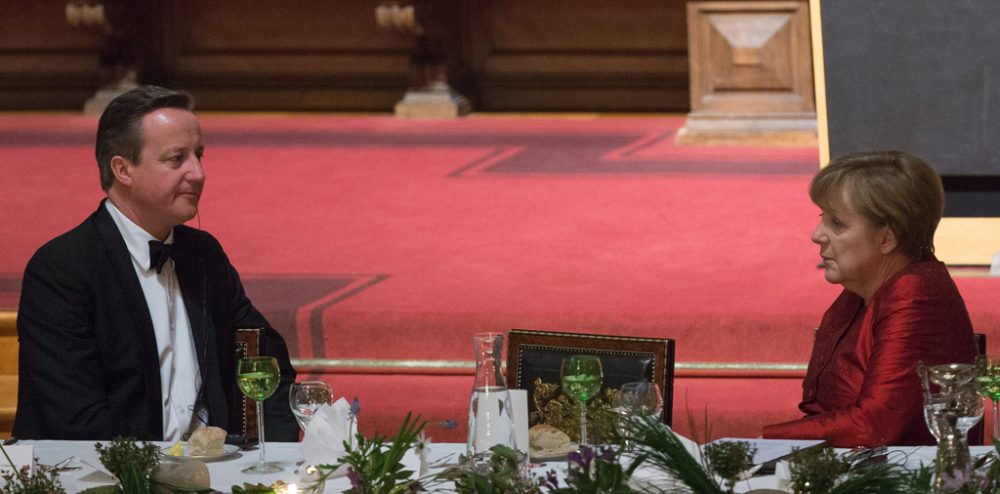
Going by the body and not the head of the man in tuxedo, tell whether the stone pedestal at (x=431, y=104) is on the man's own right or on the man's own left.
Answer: on the man's own left

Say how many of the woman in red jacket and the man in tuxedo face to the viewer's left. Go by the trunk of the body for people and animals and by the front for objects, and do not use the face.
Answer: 1

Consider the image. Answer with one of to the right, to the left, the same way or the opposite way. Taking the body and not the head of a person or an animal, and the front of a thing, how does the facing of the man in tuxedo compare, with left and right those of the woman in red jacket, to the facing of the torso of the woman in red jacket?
the opposite way

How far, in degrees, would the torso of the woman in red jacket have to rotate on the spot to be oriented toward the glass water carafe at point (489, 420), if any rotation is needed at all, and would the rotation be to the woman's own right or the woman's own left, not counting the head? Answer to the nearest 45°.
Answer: approximately 45° to the woman's own left

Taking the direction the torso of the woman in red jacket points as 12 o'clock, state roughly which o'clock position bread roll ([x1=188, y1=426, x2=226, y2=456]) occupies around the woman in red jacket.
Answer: The bread roll is roughly at 11 o'clock from the woman in red jacket.

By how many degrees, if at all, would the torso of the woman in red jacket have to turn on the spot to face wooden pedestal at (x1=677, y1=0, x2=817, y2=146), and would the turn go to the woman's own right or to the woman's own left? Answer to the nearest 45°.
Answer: approximately 90° to the woman's own right

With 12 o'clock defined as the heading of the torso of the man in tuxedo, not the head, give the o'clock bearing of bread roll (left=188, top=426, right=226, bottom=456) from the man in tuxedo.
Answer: The bread roll is roughly at 1 o'clock from the man in tuxedo.

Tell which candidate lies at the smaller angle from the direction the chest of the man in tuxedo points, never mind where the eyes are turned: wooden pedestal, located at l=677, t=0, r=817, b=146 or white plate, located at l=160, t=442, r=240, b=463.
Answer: the white plate

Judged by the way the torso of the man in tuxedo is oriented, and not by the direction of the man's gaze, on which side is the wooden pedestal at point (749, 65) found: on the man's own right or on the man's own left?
on the man's own left

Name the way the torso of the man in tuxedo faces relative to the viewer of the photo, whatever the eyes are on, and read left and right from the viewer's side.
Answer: facing the viewer and to the right of the viewer

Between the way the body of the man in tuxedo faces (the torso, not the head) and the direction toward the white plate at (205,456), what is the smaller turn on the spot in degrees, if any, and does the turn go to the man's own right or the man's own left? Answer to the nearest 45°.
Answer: approximately 45° to the man's own right

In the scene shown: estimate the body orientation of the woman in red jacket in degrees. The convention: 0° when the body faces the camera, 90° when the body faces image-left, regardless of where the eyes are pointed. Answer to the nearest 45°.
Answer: approximately 90°

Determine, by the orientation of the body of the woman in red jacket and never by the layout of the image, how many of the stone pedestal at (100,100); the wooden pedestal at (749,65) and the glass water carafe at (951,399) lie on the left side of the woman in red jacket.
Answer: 1

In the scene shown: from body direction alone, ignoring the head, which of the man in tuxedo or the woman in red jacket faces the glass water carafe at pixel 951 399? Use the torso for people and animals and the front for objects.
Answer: the man in tuxedo

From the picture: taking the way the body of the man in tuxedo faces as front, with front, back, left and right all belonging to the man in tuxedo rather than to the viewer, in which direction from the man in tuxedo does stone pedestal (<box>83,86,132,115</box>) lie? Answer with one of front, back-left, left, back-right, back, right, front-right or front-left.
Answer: back-left

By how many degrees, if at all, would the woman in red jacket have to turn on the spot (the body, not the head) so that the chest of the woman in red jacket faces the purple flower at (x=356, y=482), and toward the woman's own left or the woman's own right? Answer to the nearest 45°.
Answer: approximately 45° to the woman's own left

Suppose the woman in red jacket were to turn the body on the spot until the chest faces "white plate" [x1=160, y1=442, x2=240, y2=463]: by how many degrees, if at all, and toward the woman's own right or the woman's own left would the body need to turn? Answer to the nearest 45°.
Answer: approximately 45° to the woman's own left

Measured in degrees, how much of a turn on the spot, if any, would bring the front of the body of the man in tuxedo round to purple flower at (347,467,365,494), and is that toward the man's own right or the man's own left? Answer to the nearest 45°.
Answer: approximately 45° to the man's own right

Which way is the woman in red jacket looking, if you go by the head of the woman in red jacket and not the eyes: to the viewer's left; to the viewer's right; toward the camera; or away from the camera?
to the viewer's left
